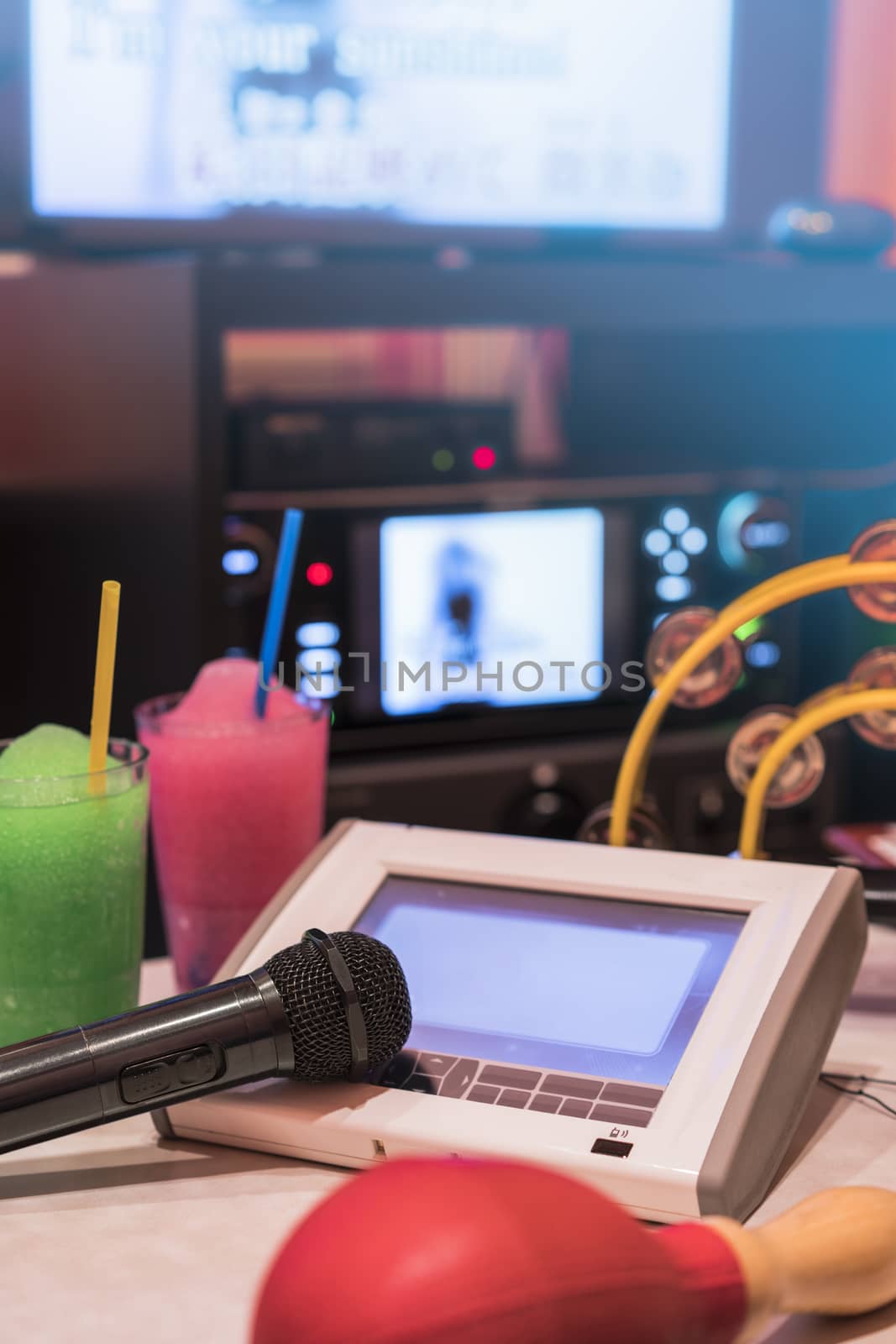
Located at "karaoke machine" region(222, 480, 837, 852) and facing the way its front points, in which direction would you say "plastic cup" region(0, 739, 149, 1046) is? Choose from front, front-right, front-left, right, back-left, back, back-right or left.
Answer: front

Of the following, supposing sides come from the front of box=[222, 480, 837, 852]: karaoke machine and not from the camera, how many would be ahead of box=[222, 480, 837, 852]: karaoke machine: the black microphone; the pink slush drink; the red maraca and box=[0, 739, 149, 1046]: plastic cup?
4

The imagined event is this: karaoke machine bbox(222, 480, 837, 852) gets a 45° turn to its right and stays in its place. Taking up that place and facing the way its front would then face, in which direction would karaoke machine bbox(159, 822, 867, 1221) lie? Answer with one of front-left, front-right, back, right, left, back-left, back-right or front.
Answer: front-left

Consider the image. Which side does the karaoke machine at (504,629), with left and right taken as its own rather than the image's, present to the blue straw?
front

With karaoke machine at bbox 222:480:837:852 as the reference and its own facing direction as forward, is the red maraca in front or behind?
in front

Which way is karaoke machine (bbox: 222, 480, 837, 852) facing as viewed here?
toward the camera

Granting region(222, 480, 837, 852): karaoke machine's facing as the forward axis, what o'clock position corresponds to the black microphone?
The black microphone is roughly at 12 o'clock from the karaoke machine.

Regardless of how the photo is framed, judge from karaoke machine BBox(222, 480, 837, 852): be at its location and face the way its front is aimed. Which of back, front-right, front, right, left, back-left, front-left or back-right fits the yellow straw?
front

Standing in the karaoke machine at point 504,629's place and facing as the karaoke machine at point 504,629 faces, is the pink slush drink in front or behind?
in front
